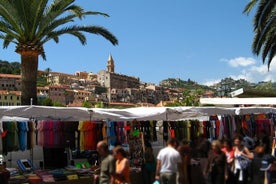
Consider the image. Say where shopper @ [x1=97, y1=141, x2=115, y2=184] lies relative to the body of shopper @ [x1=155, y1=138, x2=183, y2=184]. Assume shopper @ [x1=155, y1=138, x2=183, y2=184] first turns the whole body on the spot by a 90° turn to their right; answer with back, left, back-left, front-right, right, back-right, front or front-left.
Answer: back-right

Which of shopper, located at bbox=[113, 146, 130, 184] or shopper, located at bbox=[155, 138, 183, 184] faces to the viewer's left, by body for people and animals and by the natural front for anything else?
shopper, located at bbox=[113, 146, 130, 184]

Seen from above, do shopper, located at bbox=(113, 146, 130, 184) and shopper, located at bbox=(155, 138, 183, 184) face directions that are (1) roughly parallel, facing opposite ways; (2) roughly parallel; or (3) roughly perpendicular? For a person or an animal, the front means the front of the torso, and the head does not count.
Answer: roughly perpendicular

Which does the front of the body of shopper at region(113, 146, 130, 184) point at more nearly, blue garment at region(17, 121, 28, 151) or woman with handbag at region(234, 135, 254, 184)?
the blue garment

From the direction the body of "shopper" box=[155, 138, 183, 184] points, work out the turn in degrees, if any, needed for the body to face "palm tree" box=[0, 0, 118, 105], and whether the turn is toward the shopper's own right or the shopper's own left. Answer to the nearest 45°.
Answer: approximately 45° to the shopper's own left

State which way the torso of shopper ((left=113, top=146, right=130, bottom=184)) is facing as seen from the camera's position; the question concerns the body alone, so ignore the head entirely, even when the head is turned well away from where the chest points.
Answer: to the viewer's left

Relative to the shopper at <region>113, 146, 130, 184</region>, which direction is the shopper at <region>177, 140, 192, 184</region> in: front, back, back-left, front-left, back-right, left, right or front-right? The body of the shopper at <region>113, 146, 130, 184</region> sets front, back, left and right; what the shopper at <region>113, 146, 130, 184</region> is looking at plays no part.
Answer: back-right

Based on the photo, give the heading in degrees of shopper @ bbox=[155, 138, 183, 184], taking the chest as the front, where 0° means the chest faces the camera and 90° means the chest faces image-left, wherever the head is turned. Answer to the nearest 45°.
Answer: approximately 180°
